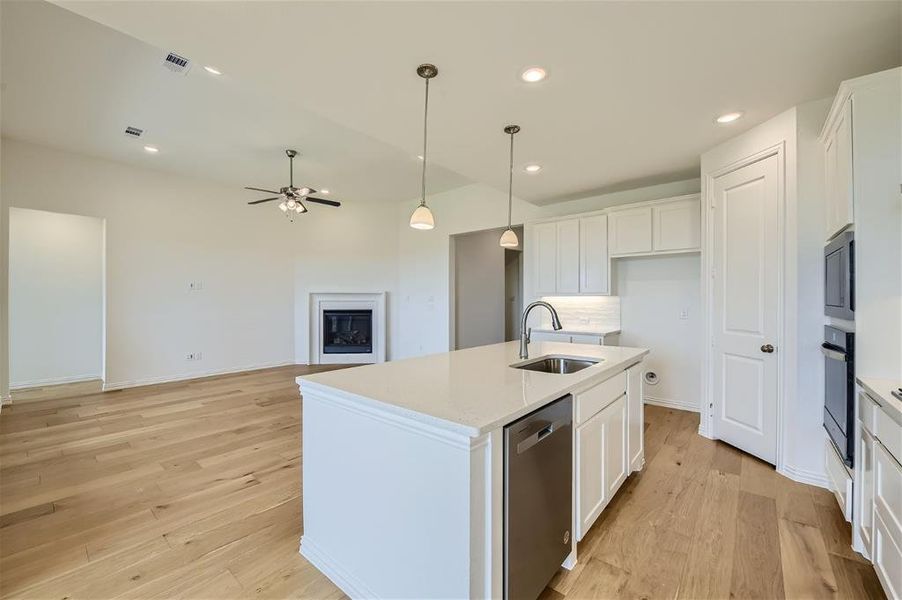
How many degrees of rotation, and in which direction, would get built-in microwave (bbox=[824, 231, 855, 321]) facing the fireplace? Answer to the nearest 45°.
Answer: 0° — it already faces it

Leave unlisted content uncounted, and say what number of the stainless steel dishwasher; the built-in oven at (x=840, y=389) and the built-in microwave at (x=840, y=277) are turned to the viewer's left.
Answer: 2

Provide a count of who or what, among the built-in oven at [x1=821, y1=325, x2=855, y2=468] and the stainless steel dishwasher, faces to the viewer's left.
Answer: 1

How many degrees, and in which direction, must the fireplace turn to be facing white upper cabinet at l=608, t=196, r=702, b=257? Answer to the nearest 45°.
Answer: approximately 45° to its left

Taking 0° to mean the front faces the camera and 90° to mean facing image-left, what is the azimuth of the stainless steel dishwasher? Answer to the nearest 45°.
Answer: approximately 315°

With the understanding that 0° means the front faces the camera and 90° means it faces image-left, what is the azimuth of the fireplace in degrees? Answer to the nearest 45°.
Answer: approximately 0°

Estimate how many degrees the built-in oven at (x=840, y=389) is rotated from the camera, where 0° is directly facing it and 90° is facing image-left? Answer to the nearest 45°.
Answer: approximately 90°

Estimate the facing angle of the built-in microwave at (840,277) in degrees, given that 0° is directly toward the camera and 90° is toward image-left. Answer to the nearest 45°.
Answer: approximately 90°

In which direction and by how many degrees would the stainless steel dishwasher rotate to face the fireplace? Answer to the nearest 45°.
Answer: approximately 180°

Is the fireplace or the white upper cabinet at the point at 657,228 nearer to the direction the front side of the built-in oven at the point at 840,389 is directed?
the fireplace
